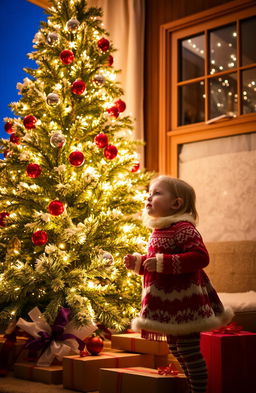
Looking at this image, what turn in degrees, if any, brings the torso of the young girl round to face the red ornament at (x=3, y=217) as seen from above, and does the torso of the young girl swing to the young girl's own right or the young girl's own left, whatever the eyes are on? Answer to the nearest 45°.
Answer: approximately 45° to the young girl's own right

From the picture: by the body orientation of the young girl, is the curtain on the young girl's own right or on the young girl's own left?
on the young girl's own right

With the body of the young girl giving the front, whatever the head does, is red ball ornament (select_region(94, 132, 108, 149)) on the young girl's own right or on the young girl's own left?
on the young girl's own right

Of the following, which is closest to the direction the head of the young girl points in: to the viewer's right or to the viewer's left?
to the viewer's left

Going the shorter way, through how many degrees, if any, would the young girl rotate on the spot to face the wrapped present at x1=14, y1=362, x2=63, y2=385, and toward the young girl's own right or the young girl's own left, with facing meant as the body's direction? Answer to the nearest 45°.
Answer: approximately 45° to the young girl's own right

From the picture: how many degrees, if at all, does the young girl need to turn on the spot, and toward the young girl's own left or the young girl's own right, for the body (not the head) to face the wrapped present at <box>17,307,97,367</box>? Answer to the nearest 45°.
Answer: approximately 45° to the young girl's own right

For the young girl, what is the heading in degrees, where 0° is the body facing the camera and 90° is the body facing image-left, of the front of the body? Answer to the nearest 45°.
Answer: approximately 90°
